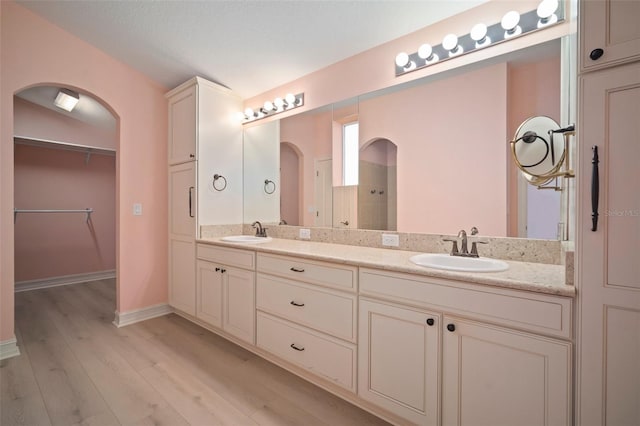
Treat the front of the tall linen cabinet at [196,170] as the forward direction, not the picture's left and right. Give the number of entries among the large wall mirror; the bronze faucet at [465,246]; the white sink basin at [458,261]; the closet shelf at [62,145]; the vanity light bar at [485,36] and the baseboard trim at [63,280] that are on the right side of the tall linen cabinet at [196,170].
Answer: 2

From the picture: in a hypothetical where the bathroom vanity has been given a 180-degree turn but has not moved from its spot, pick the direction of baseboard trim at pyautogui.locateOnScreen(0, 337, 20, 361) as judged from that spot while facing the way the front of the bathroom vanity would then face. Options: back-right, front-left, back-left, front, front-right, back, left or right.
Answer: back-left

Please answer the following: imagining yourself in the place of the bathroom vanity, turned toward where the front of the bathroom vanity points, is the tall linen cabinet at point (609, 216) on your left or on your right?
on your left

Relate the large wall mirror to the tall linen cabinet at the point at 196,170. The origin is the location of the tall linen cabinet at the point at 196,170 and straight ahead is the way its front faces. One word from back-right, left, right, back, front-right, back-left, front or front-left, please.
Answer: left

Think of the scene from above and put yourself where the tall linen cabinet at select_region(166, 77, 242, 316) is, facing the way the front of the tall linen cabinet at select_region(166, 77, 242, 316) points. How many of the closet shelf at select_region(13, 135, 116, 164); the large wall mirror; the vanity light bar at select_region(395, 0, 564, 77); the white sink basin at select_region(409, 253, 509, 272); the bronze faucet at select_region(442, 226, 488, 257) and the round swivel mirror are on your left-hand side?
5

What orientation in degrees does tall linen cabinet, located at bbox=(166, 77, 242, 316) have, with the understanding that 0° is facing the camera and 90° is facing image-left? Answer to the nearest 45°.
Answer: approximately 45°

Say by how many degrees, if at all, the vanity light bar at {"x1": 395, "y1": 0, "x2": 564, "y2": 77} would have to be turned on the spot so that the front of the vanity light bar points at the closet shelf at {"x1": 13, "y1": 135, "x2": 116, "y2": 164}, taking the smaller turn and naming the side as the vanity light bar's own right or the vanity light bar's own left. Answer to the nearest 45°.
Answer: approximately 45° to the vanity light bar's own right

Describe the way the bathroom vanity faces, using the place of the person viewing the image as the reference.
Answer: facing the viewer and to the left of the viewer

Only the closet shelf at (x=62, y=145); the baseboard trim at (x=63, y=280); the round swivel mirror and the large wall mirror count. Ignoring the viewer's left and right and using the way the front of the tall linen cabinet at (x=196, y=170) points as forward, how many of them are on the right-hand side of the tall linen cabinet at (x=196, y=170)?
2

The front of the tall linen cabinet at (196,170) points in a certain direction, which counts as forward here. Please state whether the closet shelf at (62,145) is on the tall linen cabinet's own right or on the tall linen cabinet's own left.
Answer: on the tall linen cabinet's own right

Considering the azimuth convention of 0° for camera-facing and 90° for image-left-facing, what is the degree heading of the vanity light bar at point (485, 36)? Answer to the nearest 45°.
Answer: approximately 45°

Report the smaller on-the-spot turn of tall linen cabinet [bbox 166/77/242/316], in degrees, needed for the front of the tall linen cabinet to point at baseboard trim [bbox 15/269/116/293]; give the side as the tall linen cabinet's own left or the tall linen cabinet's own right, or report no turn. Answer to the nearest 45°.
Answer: approximately 90° to the tall linen cabinet's own right

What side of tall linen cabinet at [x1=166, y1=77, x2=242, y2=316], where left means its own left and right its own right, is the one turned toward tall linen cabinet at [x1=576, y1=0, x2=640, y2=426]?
left
